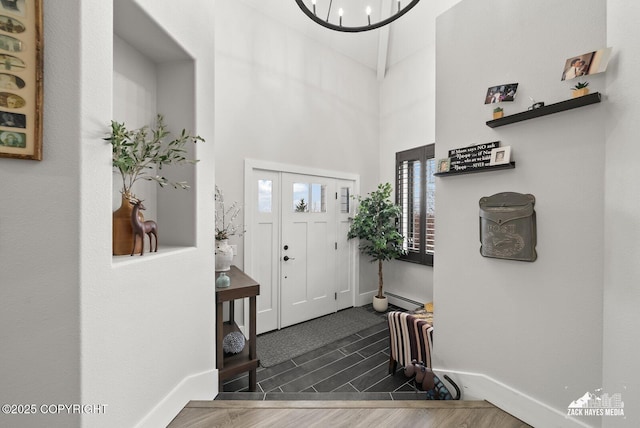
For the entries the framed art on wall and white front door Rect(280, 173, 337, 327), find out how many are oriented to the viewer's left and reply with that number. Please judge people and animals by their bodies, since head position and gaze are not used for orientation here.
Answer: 0

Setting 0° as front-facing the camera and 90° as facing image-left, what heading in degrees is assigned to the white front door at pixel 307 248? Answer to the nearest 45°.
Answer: approximately 315°

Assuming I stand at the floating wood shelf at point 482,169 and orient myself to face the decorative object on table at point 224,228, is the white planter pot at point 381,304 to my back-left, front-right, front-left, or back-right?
front-right

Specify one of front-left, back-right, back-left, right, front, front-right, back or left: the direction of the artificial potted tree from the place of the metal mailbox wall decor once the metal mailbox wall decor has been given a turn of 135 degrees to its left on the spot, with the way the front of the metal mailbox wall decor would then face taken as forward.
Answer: back-left

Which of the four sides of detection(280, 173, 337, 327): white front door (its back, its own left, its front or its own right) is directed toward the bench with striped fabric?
front

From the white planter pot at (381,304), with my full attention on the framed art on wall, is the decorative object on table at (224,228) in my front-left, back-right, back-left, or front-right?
front-right

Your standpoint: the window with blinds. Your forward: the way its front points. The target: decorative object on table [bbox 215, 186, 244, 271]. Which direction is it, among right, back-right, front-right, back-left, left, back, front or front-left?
front

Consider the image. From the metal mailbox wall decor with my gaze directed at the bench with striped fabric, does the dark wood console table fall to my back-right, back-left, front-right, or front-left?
front-left

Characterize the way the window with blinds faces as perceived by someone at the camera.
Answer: facing the viewer and to the left of the viewer

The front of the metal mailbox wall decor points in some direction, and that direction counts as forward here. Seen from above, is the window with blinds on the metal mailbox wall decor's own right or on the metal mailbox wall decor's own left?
on the metal mailbox wall decor's own right

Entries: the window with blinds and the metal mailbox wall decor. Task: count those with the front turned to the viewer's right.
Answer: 0

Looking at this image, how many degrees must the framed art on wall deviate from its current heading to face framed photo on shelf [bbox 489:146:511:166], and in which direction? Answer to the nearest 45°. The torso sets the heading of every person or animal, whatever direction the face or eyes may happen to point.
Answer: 0° — it already faces it

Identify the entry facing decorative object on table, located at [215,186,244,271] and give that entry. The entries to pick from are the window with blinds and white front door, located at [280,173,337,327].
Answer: the window with blinds

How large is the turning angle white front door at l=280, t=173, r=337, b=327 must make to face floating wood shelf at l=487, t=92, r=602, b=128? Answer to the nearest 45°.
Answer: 0° — it already faces it
